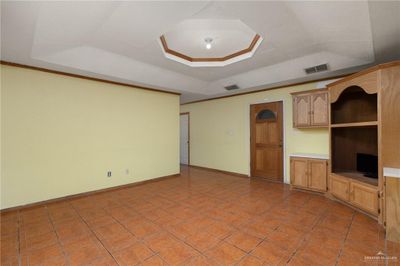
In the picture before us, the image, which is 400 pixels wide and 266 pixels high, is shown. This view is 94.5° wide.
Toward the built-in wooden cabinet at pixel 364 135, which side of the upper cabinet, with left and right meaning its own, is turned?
left

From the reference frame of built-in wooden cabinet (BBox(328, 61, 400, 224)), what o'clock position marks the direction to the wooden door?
The wooden door is roughly at 2 o'clock from the built-in wooden cabinet.

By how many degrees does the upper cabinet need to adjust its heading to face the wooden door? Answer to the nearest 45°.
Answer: approximately 135° to its right

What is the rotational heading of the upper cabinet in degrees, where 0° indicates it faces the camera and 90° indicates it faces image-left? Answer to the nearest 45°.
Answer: approximately 0°

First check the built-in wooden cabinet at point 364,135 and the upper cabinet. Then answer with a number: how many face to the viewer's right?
0

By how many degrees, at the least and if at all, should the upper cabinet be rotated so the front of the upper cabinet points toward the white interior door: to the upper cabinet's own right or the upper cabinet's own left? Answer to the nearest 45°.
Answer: approximately 90° to the upper cabinet's own right

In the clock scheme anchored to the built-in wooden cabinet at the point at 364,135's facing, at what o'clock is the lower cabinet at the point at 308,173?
The lower cabinet is roughly at 2 o'clock from the built-in wooden cabinet.

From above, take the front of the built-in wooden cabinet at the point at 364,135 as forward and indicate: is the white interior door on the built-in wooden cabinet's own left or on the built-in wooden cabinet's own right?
on the built-in wooden cabinet's own right

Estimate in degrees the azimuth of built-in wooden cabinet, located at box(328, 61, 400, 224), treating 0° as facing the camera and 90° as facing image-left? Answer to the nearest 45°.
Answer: approximately 45°
